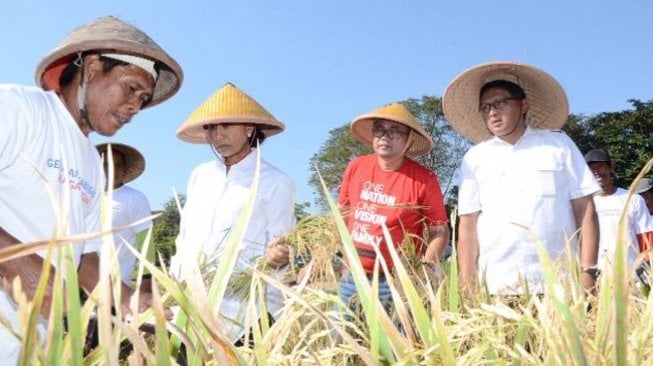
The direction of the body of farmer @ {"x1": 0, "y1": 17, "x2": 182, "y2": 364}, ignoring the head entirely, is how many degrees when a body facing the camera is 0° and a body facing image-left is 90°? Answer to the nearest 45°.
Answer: approximately 315°

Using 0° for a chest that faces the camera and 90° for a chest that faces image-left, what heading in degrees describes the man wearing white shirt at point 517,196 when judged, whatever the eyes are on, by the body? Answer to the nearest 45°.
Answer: approximately 45°

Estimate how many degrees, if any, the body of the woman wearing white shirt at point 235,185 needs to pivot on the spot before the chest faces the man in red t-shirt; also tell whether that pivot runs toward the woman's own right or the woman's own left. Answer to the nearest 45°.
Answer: approximately 135° to the woman's own left

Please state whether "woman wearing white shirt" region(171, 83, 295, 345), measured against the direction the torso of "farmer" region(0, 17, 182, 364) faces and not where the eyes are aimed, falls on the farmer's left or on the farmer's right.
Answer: on the farmer's left

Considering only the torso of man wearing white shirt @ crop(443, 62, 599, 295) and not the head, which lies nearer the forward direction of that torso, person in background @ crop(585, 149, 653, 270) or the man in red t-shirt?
the man in red t-shirt

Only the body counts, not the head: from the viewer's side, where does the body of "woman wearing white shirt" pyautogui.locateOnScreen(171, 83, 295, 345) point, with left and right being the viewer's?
facing the viewer and to the left of the viewer

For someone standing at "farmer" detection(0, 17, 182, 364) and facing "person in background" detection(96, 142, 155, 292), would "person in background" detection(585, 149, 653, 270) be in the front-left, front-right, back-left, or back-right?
front-right

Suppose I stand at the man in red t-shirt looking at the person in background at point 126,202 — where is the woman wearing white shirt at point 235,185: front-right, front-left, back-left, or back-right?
front-left

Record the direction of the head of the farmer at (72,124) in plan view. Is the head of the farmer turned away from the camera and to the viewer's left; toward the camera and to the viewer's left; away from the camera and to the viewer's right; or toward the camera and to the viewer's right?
toward the camera and to the viewer's right

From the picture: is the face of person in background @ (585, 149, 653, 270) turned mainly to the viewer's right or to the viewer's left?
to the viewer's left

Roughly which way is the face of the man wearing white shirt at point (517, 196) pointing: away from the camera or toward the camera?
toward the camera

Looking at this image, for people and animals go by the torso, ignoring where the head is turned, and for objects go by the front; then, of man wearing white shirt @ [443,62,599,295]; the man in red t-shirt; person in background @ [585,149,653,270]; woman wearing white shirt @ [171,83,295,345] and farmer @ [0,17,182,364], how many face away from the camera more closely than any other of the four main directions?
0
